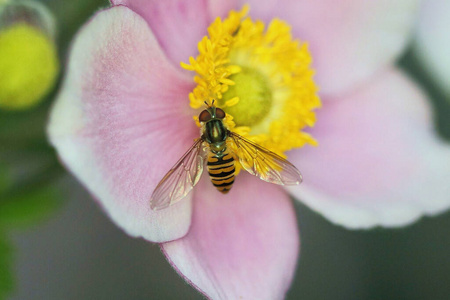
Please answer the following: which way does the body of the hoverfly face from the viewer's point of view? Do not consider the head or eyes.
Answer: away from the camera
